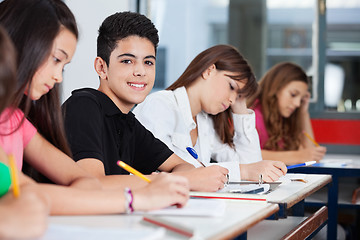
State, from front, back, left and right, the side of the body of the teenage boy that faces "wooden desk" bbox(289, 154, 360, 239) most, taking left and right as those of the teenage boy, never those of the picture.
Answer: left
